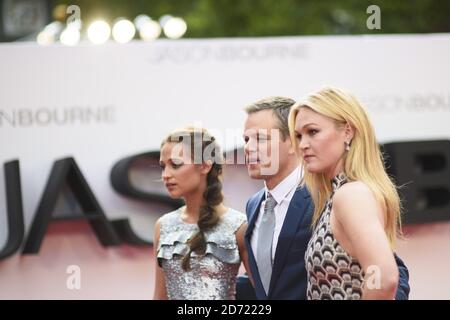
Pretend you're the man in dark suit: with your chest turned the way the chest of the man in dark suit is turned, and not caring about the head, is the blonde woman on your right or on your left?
on your left
